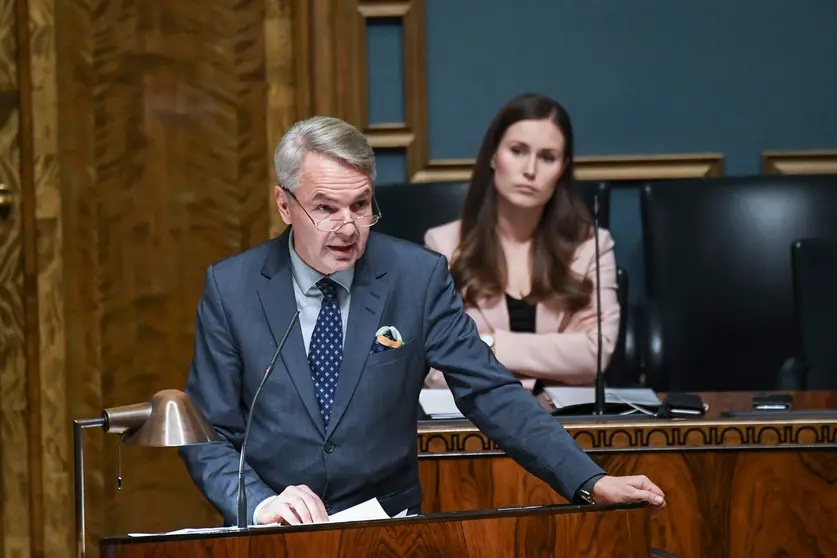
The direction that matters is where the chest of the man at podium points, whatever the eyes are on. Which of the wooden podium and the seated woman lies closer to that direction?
the wooden podium

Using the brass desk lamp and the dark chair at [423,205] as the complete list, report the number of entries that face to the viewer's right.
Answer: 1

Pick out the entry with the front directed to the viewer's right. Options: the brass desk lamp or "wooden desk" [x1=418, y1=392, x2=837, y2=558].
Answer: the brass desk lamp

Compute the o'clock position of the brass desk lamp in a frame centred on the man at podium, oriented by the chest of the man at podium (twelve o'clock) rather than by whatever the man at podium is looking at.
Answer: The brass desk lamp is roughly at 1 o'clock from the man at podium.

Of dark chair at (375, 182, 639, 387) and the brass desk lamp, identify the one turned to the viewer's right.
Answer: the brass desk lamp

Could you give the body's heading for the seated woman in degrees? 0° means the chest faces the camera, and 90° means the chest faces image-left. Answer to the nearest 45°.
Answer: approximately 0°

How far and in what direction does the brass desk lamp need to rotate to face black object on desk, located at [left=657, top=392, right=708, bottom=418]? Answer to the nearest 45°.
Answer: approximately 45° to its left

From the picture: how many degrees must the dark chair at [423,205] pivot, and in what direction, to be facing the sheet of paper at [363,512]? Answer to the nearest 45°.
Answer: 0° — it already faces it

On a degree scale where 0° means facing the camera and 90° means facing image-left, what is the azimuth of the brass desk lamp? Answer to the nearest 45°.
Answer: approximately 270°

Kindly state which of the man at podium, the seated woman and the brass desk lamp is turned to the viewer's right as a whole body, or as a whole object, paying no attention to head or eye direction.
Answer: the brass desk lamp
